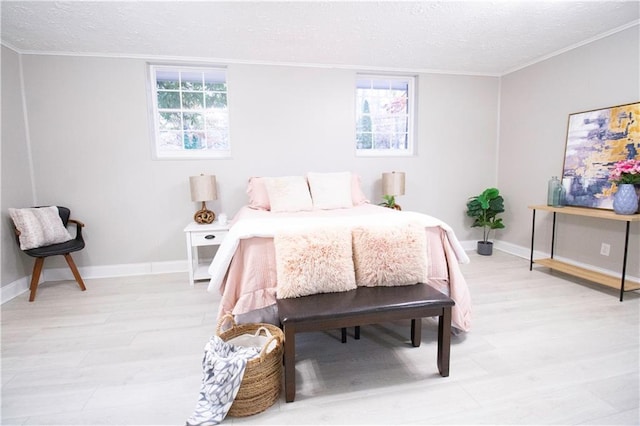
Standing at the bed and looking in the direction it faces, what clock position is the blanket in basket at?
The blanket in basket is roughly at 1 o'clock from the bed.

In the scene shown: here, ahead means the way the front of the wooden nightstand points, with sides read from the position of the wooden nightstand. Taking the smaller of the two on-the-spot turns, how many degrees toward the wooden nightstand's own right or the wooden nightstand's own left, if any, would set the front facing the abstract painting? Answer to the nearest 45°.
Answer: approximately 90° to the wooden nightstand's own left

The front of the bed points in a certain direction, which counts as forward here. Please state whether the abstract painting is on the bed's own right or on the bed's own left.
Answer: on the bed's own left

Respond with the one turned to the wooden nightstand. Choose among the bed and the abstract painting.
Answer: the abstract painting

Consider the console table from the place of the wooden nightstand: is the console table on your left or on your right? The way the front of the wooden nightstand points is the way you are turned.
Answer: on your left

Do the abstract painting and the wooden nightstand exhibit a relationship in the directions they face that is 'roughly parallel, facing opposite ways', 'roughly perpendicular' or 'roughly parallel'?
roughly perpendicular

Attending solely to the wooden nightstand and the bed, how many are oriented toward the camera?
2

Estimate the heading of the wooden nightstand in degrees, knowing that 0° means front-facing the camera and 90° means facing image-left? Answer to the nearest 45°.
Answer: approximately 0°

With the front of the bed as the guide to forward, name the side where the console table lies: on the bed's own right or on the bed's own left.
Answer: on the bed's own left

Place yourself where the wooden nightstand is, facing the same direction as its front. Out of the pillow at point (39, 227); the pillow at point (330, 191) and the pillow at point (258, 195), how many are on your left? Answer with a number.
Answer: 2

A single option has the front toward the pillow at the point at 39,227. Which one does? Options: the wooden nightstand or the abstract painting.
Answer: the abstract painting

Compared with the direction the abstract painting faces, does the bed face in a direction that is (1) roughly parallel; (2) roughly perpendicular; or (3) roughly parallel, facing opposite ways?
roughly perpendicular
